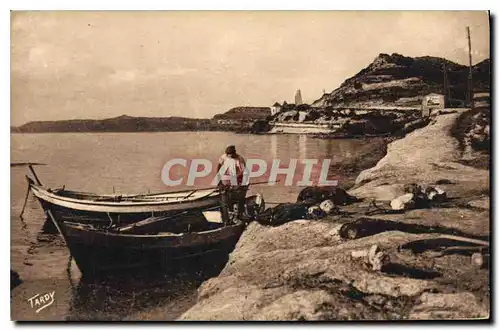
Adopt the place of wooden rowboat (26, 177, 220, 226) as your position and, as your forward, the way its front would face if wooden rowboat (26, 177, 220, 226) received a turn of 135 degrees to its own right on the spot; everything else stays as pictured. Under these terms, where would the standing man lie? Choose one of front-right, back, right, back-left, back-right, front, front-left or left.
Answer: front-right

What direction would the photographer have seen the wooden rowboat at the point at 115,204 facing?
facing to the left of the viewer
